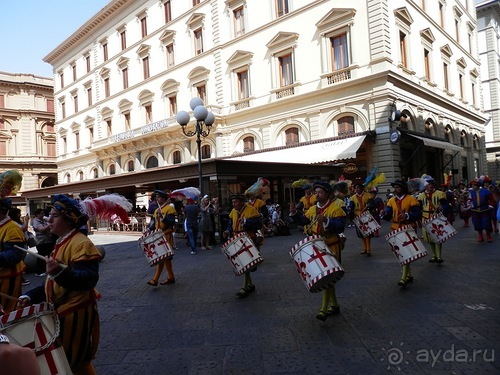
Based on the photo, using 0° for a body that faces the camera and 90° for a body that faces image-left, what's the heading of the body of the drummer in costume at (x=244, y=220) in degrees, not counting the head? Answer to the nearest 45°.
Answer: approximately 45°

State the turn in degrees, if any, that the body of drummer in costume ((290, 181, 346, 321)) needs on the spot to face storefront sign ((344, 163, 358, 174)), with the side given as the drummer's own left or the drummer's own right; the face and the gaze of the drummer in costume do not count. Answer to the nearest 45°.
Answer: approximately 135° to the drummer's own right

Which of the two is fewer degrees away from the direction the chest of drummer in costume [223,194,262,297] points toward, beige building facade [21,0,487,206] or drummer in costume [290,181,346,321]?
the drummer in costume

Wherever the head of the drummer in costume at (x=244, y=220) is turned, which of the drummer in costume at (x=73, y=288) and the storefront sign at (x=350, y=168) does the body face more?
the drummer in costume

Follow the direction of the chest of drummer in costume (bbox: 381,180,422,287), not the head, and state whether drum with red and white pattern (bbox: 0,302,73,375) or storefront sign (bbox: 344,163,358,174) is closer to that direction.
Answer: the drum with red and white pattern

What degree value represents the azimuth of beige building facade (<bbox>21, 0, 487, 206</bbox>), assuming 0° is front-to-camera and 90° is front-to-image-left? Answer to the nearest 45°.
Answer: approximately 45°
